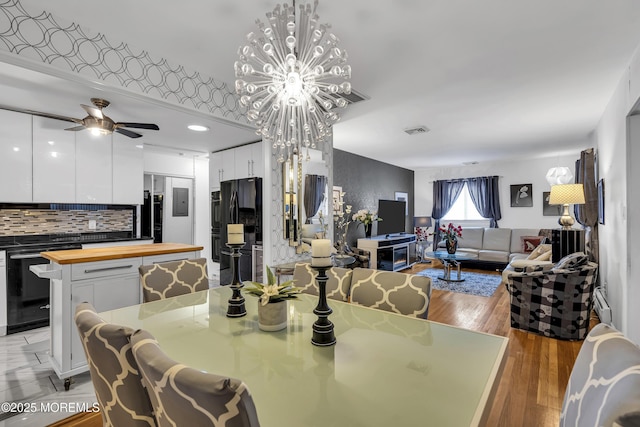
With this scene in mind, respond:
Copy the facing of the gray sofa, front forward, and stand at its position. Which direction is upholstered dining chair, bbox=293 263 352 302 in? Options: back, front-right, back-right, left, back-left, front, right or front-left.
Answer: front

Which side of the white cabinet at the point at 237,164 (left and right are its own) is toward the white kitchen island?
front

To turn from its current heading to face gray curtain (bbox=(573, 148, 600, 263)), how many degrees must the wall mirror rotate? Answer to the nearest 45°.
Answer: approximately 45° to its left

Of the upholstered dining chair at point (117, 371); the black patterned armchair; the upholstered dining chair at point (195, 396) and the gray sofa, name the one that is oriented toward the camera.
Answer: the gray sofa

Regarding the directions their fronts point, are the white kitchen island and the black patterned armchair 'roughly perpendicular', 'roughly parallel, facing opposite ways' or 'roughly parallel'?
roughly parallel, facing opposite ways

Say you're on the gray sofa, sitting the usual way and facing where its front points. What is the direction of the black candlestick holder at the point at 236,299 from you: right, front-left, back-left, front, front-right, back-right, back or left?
front

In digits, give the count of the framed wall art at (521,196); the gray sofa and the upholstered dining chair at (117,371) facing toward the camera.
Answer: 2

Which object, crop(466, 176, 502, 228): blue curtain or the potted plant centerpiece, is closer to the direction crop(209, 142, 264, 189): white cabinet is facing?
the potted plant centerpiece

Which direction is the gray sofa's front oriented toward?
toward the camera

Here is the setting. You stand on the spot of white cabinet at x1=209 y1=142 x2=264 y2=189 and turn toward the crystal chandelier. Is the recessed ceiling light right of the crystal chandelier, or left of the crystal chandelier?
right

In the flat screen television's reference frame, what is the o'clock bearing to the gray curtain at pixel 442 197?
The gray curtain is roughly at 9 o'clock from the flat screen television.

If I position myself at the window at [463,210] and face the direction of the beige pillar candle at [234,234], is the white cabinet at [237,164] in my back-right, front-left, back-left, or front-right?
front-right

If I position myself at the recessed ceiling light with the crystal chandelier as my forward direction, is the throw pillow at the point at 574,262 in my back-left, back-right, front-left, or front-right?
front-left

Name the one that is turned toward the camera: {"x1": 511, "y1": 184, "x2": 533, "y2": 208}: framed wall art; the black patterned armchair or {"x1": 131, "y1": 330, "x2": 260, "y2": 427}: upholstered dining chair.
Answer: the framed wall art

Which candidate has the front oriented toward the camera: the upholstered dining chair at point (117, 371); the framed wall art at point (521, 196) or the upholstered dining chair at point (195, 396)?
the framed wall art

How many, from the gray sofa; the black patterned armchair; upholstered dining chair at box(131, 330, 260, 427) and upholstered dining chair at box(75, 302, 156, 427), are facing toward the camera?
1

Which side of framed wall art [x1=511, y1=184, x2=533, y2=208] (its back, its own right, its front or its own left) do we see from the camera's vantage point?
front

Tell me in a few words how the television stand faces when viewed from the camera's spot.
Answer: facing the viewer and to the right of the viewer

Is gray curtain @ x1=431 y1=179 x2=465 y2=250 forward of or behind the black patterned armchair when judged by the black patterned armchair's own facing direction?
forward

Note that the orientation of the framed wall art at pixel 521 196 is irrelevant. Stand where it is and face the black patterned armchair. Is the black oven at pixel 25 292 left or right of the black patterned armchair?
right

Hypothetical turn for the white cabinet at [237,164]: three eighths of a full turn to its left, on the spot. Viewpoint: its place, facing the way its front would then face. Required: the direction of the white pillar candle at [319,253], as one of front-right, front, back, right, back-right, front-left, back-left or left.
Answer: right

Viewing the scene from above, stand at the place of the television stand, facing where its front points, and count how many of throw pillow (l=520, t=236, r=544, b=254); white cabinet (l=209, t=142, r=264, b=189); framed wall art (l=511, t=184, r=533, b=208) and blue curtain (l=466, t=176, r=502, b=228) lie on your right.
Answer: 1
